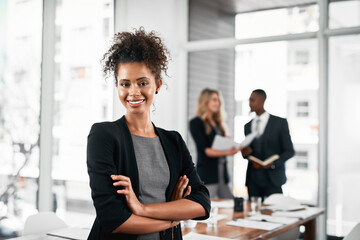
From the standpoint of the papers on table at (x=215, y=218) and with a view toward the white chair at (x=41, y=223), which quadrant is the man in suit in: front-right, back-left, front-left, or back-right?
back-right

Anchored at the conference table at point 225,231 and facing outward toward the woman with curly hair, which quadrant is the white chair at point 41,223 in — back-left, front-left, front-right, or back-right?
front-right

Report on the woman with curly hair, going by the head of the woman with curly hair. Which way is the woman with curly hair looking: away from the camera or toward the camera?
toward the camera

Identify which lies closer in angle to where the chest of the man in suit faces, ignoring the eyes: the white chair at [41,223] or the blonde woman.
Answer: the white chair

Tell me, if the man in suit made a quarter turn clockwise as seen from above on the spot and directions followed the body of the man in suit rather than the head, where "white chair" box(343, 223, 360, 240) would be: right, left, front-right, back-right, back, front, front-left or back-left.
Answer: back-left

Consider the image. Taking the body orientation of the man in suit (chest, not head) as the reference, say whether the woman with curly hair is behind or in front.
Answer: in front

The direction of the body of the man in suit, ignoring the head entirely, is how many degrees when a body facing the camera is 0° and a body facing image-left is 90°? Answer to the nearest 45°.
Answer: approximately 45°

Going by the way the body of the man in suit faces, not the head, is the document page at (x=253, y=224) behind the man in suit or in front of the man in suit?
in front

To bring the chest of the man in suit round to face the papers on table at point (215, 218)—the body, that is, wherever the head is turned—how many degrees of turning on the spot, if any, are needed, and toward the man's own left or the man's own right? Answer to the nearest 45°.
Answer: approximately 45° to the man's own left

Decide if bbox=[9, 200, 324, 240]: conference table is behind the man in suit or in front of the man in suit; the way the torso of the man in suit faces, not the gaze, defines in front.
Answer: in front
